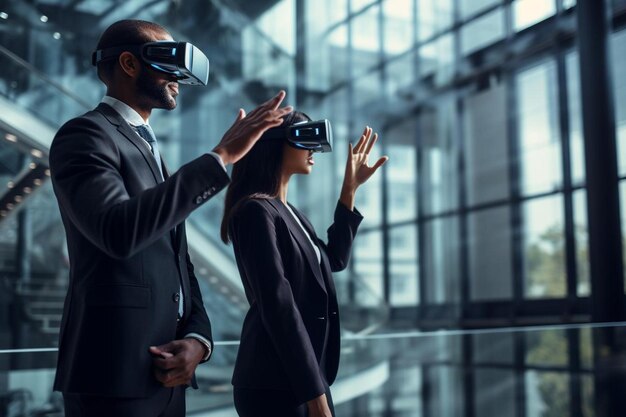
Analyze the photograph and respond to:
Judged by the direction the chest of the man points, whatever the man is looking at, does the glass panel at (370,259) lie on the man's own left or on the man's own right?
on the man's own left

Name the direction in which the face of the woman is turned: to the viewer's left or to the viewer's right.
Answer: to the viewer's right

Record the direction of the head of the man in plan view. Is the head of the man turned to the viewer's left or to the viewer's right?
to the viewer's right

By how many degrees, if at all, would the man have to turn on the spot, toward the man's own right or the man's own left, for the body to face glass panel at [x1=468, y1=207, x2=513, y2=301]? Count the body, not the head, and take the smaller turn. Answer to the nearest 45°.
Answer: approximately 45° to the man's own left

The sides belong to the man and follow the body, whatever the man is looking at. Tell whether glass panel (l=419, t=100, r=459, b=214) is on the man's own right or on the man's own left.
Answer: on the man's own left

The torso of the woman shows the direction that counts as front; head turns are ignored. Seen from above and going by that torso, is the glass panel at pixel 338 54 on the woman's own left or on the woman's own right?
on the woman's own left

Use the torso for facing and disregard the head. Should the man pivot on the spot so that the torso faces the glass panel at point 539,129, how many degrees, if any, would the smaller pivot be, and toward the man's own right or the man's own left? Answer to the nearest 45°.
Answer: approximately 45° to the man's own left

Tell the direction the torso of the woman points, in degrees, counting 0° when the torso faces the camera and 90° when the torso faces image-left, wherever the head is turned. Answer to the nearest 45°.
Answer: approximately 270°

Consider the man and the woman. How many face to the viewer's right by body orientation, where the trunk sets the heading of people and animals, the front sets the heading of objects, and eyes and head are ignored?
2

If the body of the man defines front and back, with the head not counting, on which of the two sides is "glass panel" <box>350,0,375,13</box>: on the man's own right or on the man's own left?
on the man's own left

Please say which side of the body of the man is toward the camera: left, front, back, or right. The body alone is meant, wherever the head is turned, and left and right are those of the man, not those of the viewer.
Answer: right
